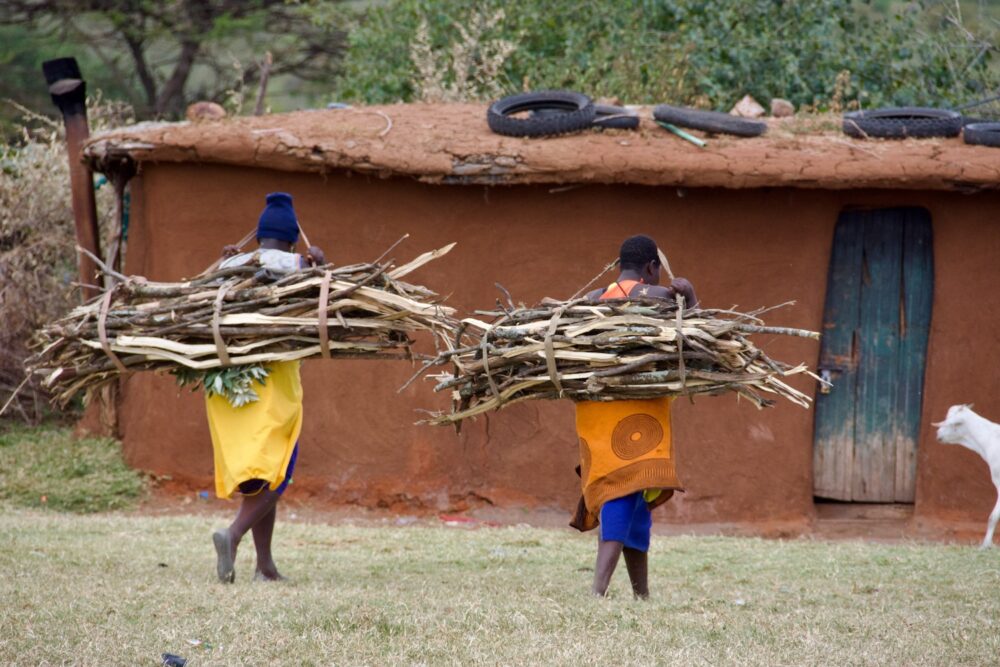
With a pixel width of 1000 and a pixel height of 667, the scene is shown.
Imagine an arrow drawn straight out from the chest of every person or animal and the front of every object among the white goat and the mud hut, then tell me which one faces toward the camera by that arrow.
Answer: the mud hut

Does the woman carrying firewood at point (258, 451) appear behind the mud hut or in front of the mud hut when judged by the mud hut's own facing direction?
in front

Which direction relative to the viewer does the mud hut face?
toward the camera

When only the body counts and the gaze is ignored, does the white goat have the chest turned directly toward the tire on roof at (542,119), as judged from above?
yes

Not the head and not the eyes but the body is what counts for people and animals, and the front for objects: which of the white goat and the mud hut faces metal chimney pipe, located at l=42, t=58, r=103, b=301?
the white goat

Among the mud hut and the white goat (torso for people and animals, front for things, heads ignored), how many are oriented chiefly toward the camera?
1

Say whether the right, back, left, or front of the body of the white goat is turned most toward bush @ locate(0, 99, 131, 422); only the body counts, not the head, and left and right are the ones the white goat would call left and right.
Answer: front

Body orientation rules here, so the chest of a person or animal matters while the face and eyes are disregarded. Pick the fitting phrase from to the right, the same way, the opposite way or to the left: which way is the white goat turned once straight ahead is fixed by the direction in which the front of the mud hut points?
to the right

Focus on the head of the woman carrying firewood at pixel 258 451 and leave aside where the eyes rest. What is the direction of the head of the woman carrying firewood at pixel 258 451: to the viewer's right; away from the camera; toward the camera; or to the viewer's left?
away from the camera

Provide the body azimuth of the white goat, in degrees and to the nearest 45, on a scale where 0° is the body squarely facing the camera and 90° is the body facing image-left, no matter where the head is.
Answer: approximately 90°

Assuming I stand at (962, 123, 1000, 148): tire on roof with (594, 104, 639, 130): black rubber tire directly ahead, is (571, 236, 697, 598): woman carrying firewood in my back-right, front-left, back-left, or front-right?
front-left

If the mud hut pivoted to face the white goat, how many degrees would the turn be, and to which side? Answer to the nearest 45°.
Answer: approximately 90° to its left

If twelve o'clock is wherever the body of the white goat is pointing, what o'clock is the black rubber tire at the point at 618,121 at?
The black rubber tire is roughly at 12 o'clock from the white goat.
